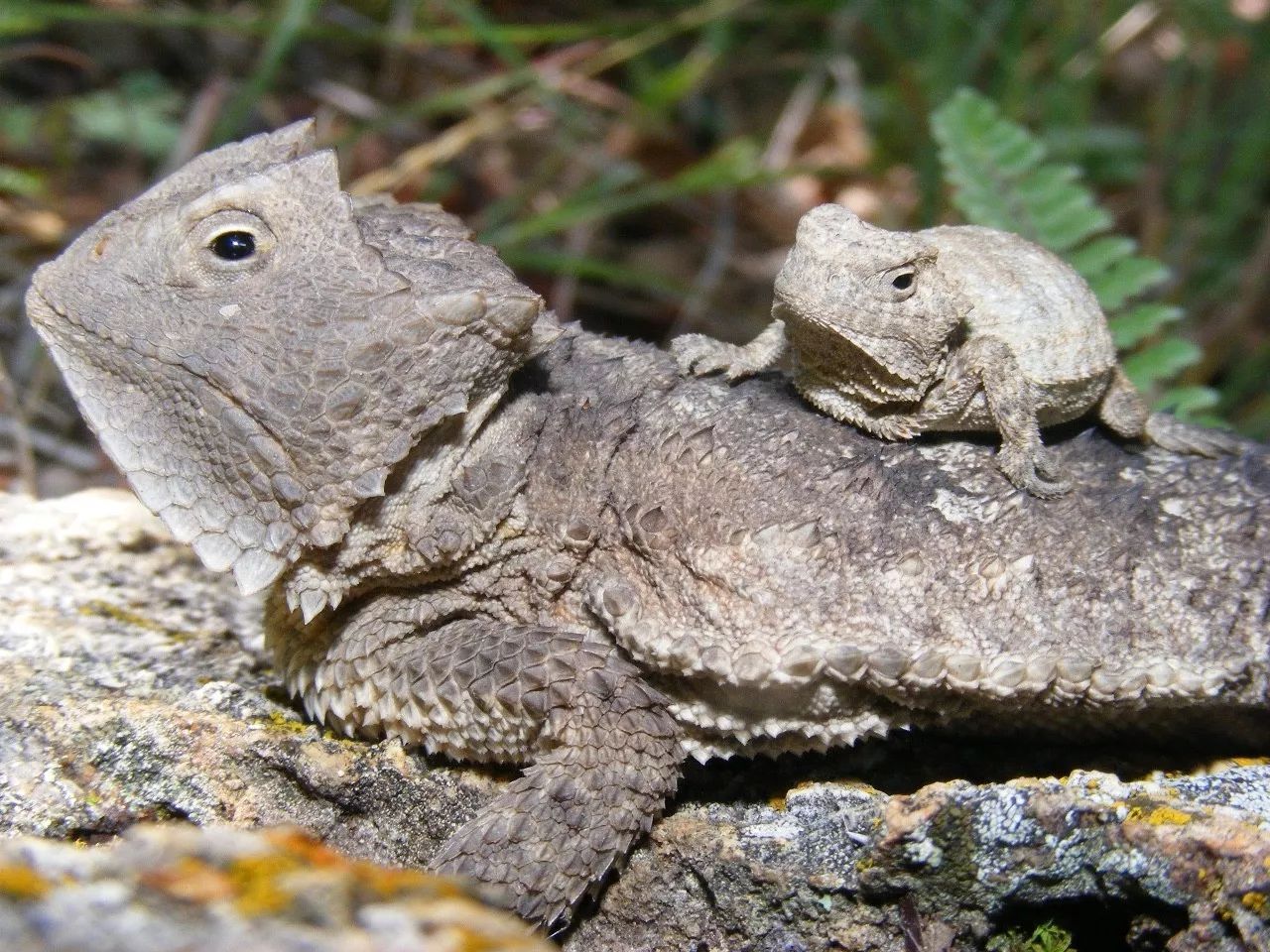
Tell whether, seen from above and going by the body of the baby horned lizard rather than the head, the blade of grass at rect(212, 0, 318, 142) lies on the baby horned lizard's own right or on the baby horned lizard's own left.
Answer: on the baby horned lizard's own right

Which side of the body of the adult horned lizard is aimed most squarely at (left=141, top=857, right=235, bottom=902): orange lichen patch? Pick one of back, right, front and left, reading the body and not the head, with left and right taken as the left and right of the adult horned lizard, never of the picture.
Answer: left

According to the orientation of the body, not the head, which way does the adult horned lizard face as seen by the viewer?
to the viewer's left

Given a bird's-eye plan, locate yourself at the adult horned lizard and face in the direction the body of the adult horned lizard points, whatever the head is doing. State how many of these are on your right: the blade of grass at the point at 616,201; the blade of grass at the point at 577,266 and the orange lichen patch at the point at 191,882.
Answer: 2

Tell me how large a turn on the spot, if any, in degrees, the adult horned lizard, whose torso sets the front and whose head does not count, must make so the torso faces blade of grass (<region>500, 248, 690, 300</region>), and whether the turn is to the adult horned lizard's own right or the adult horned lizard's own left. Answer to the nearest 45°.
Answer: approximately 90° to the adult horned lizard's own right

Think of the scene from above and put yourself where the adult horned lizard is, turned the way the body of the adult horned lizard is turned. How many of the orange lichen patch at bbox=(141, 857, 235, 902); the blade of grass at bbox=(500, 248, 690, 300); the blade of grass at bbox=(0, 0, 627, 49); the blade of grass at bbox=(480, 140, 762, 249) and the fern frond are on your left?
1

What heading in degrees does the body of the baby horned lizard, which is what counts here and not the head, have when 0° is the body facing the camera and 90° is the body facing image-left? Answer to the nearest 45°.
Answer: approximately 45°

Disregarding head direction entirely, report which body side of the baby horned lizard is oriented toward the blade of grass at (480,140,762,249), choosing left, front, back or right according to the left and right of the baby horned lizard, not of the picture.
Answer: right
